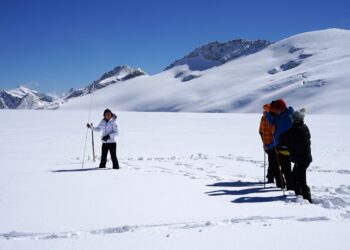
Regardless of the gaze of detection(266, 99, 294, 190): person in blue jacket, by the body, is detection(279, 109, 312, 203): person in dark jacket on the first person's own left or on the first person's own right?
on the first person's own left

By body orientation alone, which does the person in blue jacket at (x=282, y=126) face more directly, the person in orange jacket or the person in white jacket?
the person in white jacket

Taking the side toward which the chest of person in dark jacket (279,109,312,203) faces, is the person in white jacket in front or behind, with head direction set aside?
in front

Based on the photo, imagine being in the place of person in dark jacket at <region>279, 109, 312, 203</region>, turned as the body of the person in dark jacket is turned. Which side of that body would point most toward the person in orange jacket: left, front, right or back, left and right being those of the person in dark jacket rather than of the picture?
front

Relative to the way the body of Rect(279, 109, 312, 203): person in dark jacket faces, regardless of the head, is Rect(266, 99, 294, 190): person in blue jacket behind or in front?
in front

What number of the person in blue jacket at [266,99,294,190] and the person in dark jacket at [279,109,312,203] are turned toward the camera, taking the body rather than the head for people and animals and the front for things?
0

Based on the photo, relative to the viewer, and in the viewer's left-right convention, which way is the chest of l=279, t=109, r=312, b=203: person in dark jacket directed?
facing away from the viewer and to the left of the viewer

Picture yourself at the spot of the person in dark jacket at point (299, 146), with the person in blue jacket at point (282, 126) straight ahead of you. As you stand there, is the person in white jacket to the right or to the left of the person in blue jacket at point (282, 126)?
left

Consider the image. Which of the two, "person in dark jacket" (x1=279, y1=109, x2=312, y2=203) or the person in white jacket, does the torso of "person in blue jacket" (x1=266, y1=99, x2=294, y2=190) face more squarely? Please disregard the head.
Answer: the person in white jacket

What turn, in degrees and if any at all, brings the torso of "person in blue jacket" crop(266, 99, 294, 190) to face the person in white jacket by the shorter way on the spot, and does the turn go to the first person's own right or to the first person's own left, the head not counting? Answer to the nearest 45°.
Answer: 0° — they already face them

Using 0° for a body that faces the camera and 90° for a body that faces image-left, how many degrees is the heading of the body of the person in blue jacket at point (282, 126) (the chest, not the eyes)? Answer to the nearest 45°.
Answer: approximately 90°
